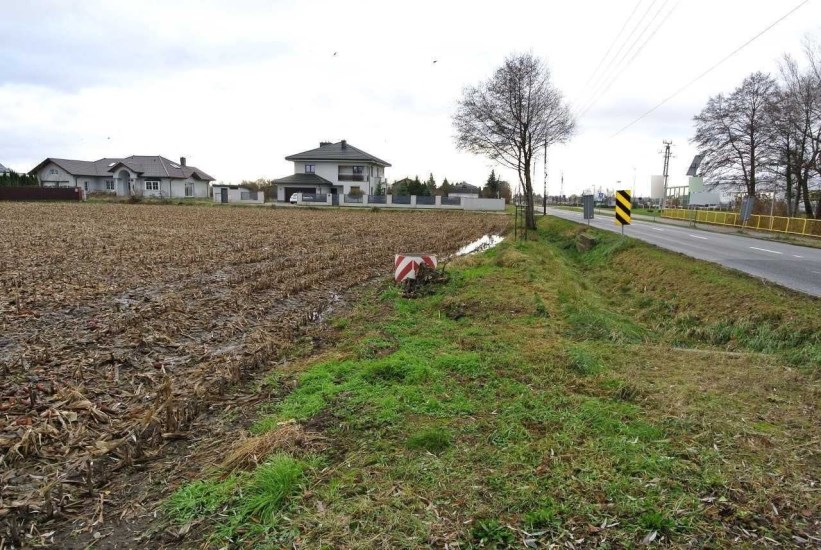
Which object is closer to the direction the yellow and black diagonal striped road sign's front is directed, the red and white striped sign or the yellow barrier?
the red and white striped sign

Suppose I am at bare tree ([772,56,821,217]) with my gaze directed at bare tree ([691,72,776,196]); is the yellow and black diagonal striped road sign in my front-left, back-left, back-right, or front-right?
back-left

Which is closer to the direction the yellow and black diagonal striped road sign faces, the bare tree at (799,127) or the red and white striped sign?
the red and white striped sign

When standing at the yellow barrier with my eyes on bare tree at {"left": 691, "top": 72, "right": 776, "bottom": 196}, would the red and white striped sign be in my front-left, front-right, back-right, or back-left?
back-left

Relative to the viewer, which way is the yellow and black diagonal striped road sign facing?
toward the camera

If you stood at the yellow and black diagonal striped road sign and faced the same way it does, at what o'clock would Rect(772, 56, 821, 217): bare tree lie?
The bare tree is roughly at 7 o'clock from the yellow and black diagonal striped road sign.

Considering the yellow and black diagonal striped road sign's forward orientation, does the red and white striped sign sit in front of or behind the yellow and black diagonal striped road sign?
in front

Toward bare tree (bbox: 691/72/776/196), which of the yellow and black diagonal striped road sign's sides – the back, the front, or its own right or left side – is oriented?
back

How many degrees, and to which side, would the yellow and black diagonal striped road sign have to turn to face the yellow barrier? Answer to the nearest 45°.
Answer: approximately 135° to its left
